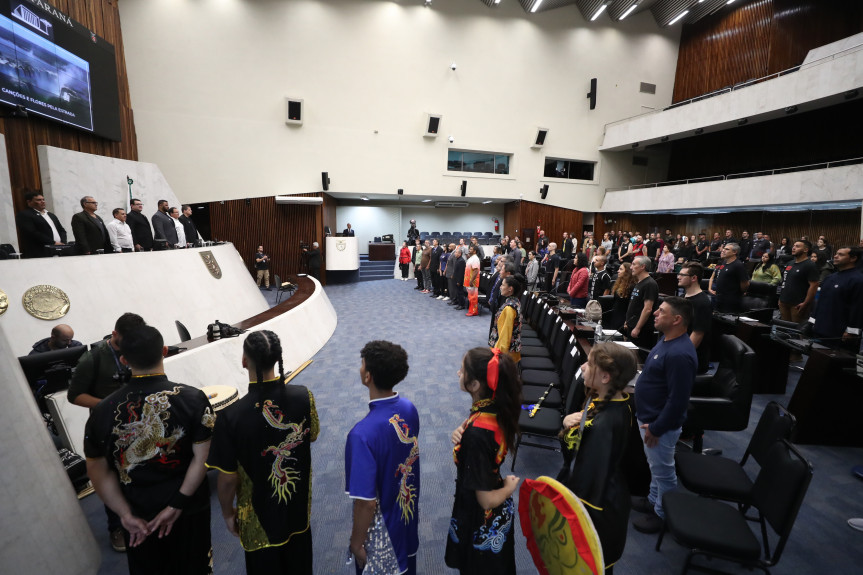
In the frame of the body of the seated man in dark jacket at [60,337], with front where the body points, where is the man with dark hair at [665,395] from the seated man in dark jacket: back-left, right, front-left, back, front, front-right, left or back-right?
front

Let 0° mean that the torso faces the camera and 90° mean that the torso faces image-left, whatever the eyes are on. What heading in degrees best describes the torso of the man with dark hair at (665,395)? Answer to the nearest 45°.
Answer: approximately 90°

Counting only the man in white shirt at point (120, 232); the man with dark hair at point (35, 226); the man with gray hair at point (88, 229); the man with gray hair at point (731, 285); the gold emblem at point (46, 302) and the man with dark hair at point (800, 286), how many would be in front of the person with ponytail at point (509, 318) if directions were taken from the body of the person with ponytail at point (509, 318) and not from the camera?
4

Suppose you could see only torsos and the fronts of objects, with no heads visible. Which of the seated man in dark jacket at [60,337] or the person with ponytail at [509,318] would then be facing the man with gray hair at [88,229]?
the person with ponytail

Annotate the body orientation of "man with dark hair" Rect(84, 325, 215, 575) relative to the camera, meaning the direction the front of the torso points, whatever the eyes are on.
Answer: away from the camera

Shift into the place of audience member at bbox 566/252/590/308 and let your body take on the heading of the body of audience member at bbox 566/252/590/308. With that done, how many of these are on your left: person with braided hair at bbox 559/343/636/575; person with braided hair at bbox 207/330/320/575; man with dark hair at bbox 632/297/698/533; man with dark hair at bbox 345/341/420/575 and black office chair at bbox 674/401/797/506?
5

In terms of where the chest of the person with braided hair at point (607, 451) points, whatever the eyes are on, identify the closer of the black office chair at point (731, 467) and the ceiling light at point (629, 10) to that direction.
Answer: the ceiling light

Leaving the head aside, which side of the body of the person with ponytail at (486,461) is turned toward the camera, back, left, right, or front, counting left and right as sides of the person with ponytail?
left

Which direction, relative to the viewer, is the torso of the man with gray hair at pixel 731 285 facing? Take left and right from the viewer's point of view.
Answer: facing the viewer and to the left of the viewer

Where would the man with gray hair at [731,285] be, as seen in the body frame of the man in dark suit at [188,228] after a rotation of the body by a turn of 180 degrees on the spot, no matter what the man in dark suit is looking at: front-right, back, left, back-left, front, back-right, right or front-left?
back

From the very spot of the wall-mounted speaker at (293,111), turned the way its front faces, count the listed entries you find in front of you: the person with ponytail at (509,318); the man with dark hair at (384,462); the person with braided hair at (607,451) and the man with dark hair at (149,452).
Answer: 4

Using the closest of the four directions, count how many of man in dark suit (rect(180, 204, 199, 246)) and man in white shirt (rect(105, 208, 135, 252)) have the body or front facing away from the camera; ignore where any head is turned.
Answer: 0

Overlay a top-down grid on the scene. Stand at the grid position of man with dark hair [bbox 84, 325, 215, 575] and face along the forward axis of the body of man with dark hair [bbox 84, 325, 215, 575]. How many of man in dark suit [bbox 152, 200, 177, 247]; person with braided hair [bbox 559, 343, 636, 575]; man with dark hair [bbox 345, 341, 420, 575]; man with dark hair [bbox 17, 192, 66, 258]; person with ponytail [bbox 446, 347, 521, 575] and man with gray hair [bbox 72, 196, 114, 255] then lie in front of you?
3

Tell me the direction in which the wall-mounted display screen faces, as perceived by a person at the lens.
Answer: facing the viewer and to the right of the viewer

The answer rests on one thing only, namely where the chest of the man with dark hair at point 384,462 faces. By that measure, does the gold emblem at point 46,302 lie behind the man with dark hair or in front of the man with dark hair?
in front

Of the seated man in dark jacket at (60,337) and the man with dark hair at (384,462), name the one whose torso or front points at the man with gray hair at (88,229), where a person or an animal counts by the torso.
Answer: the man with dark hair at (384,462)
